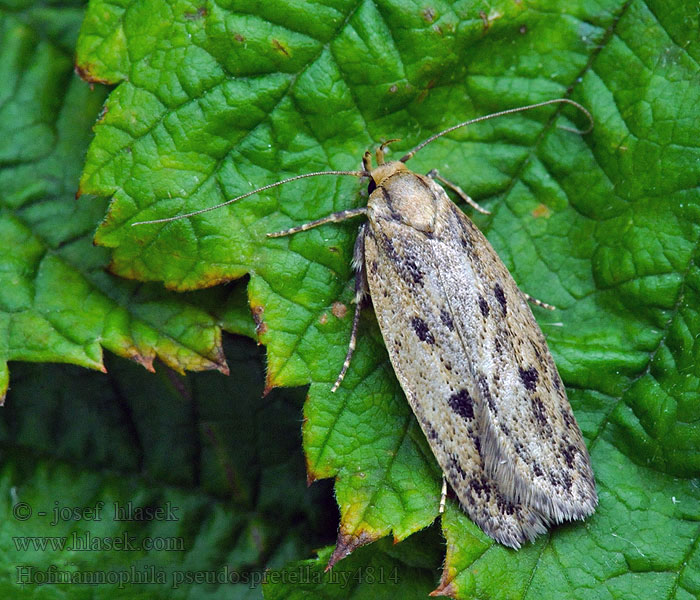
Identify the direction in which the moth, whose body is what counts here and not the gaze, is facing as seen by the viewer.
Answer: away from the camera

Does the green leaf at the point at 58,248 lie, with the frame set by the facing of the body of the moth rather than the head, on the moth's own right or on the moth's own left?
on the moth's own left
